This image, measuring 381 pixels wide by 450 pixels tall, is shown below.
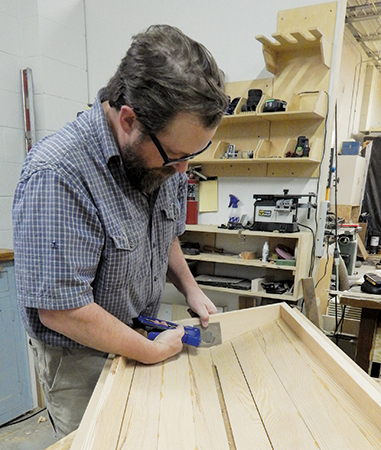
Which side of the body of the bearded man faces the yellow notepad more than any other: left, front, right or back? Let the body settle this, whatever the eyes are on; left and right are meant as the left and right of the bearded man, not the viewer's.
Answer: left

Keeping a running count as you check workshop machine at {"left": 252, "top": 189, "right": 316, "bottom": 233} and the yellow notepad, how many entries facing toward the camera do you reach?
2

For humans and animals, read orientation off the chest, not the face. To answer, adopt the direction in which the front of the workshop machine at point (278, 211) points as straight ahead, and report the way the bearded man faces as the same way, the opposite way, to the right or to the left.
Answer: to the left

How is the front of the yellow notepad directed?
toward the camera

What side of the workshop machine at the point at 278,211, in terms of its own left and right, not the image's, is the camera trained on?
front

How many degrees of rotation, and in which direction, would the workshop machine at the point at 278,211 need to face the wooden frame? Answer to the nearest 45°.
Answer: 0° — it already faces it

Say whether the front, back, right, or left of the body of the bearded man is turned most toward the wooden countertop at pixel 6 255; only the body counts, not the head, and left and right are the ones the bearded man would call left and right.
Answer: back

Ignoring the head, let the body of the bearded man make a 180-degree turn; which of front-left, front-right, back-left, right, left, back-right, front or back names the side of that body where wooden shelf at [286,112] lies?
right

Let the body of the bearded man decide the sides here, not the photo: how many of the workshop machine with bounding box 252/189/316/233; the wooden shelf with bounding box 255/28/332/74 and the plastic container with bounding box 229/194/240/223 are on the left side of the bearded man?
3

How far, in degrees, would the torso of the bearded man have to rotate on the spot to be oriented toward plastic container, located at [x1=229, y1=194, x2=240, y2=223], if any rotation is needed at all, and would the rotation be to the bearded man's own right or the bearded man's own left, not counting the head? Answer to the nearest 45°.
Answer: approximately 90° to the bearded man's own left

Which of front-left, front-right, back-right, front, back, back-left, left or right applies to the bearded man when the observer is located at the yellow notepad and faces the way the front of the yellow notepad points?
front

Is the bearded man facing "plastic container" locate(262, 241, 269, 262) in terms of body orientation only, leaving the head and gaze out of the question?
no

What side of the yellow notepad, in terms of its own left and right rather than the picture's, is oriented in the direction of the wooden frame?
front

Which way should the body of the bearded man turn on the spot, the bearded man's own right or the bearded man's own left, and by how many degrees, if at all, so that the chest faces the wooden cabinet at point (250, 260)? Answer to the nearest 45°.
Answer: approximately 90° to the bearded man's own left
